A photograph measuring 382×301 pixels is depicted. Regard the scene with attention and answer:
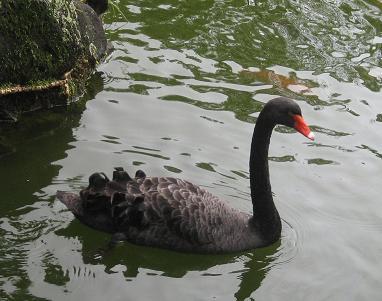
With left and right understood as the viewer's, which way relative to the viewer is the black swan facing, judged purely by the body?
facing to the right of the viewer

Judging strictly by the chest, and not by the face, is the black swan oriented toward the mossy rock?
no
